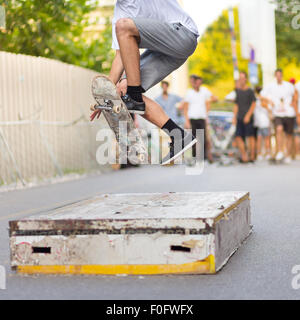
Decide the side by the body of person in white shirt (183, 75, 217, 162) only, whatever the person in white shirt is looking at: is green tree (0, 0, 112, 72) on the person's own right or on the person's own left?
on the person's own right

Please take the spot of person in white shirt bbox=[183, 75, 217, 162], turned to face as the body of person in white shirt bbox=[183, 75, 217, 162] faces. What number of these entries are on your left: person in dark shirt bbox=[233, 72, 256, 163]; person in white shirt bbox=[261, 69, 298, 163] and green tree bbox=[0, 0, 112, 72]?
2

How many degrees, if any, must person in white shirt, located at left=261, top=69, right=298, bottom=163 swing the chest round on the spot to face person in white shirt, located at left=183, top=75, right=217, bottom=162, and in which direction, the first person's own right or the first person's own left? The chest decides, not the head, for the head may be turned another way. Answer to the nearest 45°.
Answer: approximately 90° to the first person's own right

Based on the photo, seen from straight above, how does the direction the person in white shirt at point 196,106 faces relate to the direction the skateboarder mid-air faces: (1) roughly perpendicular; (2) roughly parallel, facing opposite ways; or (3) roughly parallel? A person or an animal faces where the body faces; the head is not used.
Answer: roughly perpendicular

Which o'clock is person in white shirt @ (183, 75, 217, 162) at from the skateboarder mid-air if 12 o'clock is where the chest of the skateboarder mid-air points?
The person in white shirt is roughly at 3 o'clock from the skateboarder mid-air.

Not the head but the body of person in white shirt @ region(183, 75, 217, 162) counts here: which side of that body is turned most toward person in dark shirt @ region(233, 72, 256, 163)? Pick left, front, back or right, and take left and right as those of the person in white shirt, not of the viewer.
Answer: left

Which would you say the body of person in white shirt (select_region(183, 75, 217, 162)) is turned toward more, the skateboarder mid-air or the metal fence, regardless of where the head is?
the skateboarder mid-air

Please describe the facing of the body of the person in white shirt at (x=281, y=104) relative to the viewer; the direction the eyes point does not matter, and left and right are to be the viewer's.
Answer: facing the viewer

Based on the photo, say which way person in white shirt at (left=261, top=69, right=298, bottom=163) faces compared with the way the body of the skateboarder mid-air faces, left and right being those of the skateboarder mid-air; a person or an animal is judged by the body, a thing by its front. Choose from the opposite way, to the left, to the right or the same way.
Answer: to the left

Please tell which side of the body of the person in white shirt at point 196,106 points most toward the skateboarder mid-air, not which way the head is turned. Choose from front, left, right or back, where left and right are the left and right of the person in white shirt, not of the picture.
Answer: front

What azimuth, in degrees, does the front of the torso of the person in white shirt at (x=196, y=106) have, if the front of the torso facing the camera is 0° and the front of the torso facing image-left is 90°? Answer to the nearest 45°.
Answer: approximately 0°

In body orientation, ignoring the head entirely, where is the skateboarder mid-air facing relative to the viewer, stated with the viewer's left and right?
facing to the left of the viewer

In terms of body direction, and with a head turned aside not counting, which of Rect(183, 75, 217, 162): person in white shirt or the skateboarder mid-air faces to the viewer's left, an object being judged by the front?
the skateboarder mid-air

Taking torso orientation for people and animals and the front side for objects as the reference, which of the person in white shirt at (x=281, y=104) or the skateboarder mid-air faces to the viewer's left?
the skateboarder mid-air

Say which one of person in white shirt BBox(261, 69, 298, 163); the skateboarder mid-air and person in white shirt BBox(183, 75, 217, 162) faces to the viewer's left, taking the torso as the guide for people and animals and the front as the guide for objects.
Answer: the skateboarder mid-air

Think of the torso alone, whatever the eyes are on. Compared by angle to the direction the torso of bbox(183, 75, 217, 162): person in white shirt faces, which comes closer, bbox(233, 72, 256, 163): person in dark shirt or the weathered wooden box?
the weathered wooden box
